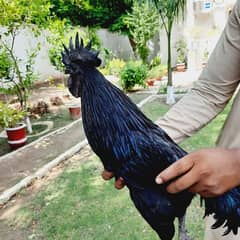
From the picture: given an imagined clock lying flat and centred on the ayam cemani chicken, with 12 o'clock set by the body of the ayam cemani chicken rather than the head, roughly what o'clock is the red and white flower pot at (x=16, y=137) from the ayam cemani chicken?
The red and white flower pot is roughly at 2 o'clock from the ayam cemani chicken.

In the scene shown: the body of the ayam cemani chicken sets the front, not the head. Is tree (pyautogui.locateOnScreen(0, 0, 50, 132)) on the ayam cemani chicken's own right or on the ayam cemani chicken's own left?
on the ayam cemani chicken's own right

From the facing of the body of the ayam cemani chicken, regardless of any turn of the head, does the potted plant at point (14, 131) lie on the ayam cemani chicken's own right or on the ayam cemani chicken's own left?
on the ayam cemani chicken's own right

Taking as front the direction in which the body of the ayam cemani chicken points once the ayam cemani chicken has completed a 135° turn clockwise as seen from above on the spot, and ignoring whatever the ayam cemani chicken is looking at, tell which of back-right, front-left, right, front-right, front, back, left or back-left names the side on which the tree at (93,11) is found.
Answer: front-left

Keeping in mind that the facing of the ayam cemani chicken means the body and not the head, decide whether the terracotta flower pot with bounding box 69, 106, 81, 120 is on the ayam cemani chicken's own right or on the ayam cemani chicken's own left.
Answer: on the ayam cemani chicken's own right

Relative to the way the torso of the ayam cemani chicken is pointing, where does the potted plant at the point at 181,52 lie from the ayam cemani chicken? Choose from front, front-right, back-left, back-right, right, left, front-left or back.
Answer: right

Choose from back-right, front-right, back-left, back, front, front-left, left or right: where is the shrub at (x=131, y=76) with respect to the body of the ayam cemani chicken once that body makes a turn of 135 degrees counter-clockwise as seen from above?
back-left

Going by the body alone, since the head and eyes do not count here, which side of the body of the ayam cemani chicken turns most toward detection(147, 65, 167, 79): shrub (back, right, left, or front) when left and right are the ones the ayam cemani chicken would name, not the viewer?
right

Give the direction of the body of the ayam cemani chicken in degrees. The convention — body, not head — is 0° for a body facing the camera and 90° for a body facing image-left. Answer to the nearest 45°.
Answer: approximately 90°

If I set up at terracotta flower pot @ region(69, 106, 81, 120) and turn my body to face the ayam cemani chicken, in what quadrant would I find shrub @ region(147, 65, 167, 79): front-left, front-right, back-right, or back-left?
back-left
